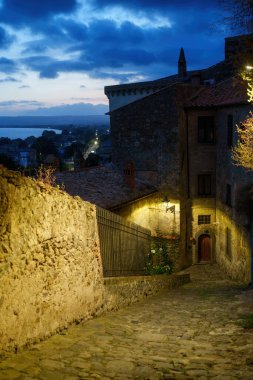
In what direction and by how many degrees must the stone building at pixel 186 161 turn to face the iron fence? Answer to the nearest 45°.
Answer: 0° — it already faces it

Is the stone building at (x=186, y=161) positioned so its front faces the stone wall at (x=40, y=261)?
yes

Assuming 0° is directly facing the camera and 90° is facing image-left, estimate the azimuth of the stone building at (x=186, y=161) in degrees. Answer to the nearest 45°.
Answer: approximately 0°
